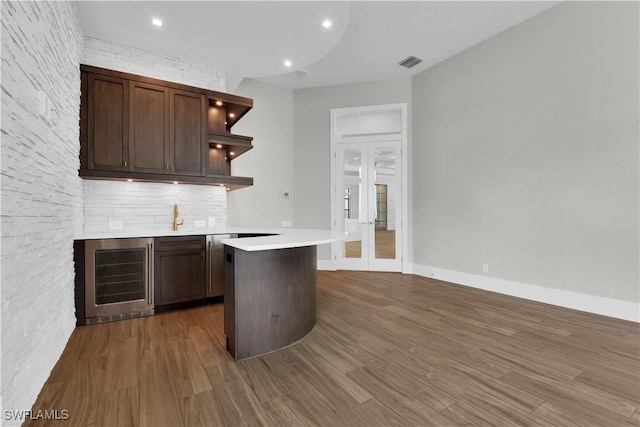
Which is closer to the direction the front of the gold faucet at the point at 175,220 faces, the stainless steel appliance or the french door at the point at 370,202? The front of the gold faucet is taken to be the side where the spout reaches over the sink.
the stainless steel appliance

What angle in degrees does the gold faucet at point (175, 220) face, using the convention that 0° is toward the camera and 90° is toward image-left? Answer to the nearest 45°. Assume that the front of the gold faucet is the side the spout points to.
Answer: approximately 0°

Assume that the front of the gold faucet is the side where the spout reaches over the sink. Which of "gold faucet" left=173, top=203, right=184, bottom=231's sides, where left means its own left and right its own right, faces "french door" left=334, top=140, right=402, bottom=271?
left

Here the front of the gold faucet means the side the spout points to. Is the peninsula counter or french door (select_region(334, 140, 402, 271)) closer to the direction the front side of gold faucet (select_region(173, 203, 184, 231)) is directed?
the peninsula counter

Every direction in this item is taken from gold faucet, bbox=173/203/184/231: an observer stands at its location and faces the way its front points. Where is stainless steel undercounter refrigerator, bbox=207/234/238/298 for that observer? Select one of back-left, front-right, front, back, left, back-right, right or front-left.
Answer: front-left
